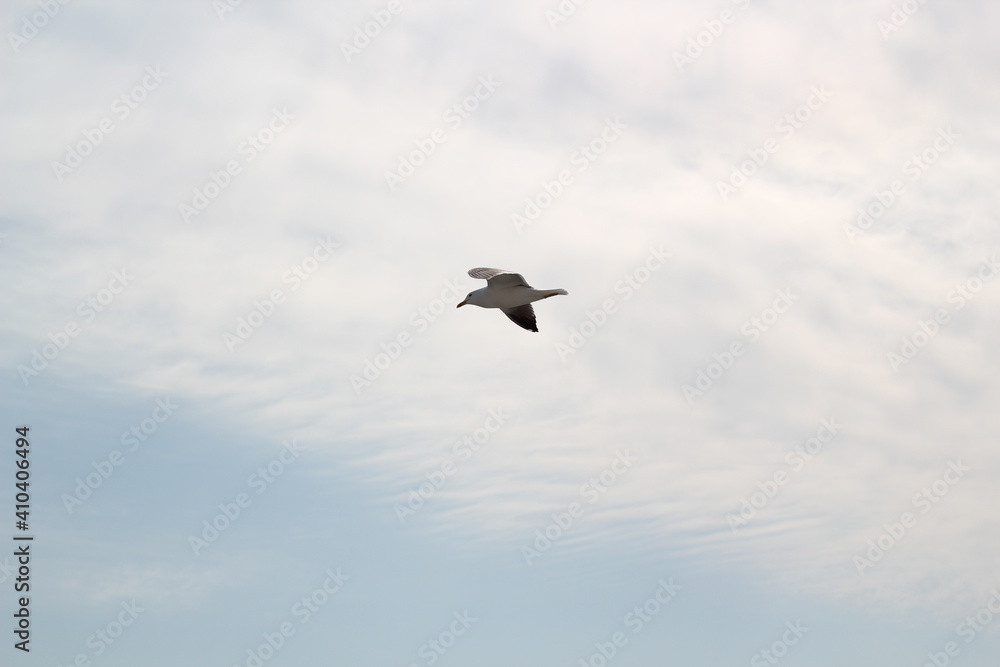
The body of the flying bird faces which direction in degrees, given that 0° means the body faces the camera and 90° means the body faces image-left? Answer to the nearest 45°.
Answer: approximately 90°
